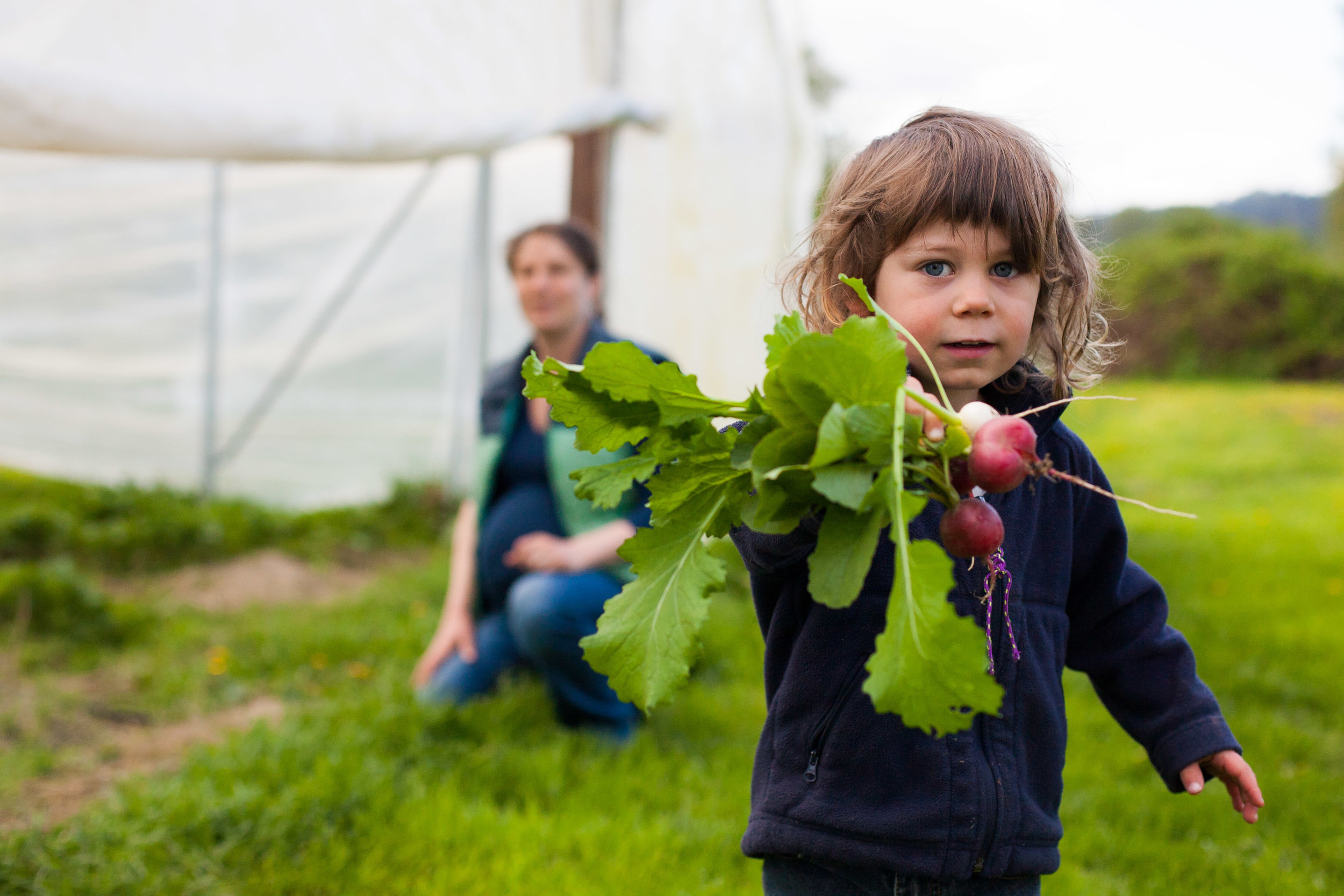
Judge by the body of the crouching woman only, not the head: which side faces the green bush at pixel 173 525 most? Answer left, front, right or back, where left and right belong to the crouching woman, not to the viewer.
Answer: right

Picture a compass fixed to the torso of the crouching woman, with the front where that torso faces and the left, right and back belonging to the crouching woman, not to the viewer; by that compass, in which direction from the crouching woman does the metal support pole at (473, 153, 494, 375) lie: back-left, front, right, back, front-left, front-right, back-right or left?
back-right

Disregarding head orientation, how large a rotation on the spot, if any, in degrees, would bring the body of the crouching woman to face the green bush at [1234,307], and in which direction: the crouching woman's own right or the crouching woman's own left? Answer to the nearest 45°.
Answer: approximately 180°

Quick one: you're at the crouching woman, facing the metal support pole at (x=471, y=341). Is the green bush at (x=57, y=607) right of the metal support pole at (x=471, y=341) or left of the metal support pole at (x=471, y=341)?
left

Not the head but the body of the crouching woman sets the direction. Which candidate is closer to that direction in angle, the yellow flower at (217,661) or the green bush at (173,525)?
the yellow flower

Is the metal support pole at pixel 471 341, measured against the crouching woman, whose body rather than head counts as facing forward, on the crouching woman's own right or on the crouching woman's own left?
on the crouching woman's own right

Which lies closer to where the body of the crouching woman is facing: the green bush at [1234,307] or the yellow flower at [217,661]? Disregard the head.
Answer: the yellow flower

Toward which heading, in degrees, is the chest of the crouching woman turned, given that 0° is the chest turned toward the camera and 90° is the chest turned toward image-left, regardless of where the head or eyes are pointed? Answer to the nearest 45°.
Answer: approximately 45°

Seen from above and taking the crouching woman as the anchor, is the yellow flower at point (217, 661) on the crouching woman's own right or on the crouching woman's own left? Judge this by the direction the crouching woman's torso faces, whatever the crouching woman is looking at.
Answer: on the crouching woman's own right
